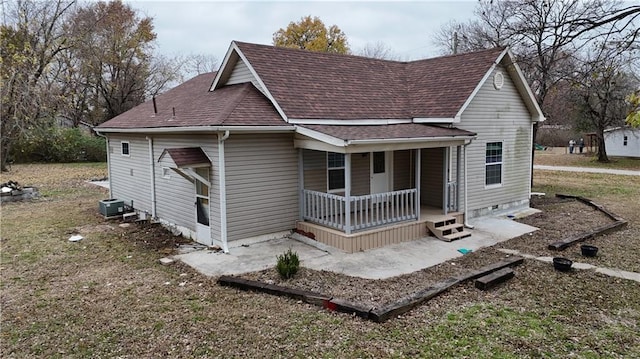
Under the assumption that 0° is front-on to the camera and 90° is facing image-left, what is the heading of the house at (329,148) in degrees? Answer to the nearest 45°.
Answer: approximately 315°

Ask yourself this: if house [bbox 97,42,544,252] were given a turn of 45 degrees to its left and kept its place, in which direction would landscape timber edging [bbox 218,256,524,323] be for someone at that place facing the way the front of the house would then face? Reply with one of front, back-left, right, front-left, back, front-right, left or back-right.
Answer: right

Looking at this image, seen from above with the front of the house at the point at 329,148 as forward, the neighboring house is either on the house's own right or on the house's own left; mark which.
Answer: on the house's own left

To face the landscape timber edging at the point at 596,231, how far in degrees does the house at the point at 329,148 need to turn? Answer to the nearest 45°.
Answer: approximately 45° to its left

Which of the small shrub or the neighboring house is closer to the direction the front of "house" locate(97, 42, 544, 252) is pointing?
the small shrub

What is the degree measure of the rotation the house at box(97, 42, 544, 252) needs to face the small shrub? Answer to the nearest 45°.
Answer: approximately 45° to its right

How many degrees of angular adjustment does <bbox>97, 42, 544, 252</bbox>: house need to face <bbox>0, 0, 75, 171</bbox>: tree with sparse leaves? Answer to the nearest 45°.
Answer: approximately 180°

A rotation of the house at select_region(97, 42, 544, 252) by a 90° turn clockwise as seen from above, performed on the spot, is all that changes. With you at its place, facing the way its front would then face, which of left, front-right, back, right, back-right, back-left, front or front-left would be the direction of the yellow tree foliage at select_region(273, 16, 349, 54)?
back-right
